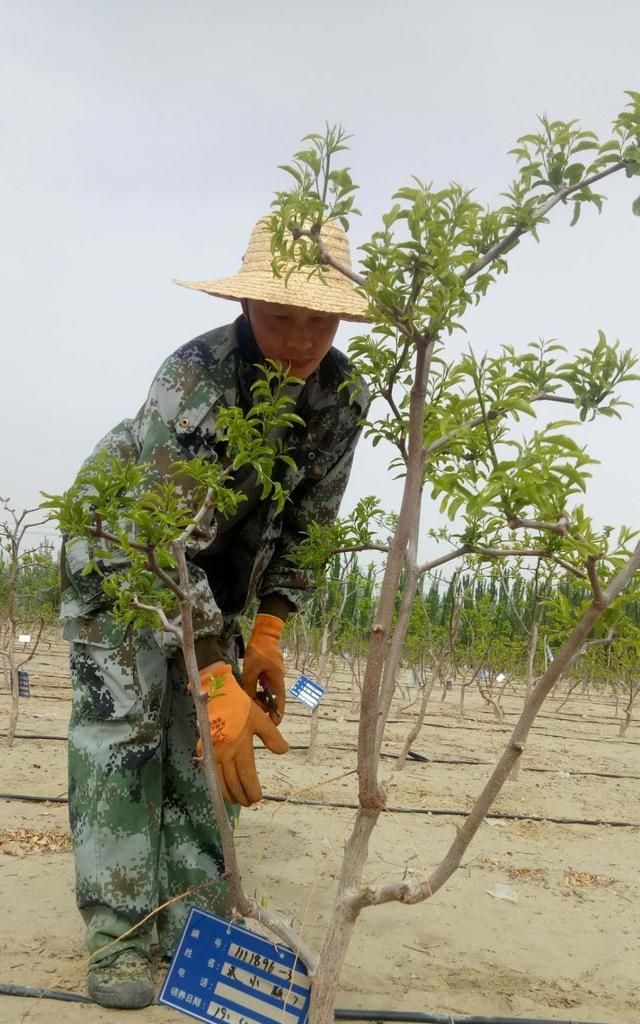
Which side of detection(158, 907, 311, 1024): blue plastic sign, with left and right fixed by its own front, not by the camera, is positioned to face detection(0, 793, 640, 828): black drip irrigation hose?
back

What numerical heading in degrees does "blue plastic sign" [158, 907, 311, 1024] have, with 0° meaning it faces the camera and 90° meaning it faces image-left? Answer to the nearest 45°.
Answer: approximately 0°
